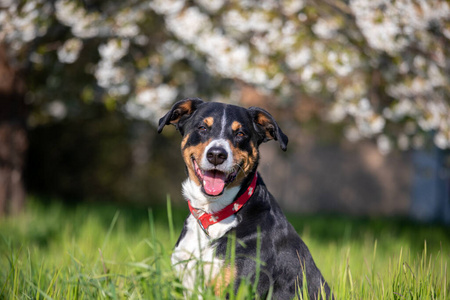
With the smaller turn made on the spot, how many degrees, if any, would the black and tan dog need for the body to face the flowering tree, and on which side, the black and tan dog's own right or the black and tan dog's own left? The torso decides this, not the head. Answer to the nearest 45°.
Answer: approximately 135° to the black and tan dog's own right

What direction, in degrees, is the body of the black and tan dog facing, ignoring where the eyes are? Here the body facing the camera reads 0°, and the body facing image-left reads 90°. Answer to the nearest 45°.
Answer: approximately 45°
